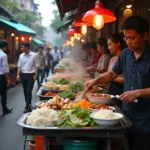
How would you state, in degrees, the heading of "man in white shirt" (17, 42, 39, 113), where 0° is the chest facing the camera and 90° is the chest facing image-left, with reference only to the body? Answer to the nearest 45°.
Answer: approximately 0°

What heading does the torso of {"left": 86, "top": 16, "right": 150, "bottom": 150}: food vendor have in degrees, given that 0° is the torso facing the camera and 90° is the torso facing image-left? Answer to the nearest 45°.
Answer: approximately 45°

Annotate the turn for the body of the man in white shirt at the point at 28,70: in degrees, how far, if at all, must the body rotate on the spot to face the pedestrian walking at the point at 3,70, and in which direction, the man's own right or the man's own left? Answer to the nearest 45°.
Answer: approximately 45° to the man's own right

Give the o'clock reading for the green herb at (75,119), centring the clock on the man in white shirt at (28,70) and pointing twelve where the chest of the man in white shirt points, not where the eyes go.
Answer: The green herb is roughly at 12 o'clock from the man in white shirt.

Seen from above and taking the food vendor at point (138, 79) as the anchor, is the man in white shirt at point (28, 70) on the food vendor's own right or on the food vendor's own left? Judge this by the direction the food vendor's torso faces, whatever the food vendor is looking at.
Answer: on the food vendor's own right

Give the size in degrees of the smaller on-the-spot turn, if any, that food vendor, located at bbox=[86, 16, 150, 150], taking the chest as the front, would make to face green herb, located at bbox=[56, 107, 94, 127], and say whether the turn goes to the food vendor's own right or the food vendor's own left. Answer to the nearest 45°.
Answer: approximately 45° to the food vendor's own right
